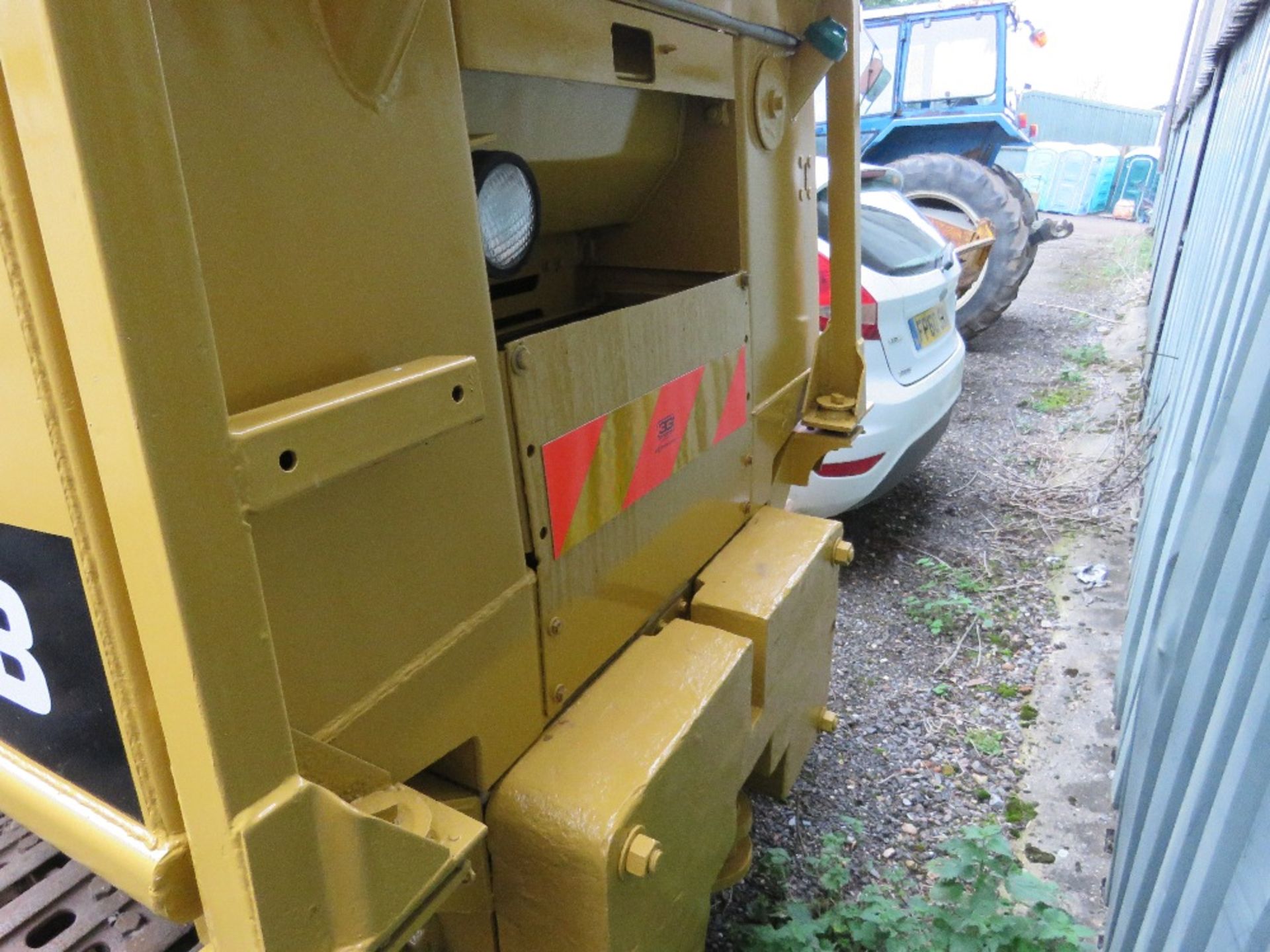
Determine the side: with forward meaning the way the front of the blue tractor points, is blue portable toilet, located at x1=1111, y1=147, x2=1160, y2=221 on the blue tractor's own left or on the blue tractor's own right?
on the blue tractor's own right

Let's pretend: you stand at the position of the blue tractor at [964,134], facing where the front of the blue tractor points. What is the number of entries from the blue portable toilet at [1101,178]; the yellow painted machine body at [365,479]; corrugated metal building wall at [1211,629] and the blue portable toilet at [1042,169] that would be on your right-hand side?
2

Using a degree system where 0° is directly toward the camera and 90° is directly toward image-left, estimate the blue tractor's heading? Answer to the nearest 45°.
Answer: approximately 90°

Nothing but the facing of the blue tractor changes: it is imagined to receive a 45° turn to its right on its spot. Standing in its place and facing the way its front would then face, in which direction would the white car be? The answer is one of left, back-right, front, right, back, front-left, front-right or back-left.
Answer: back-left
